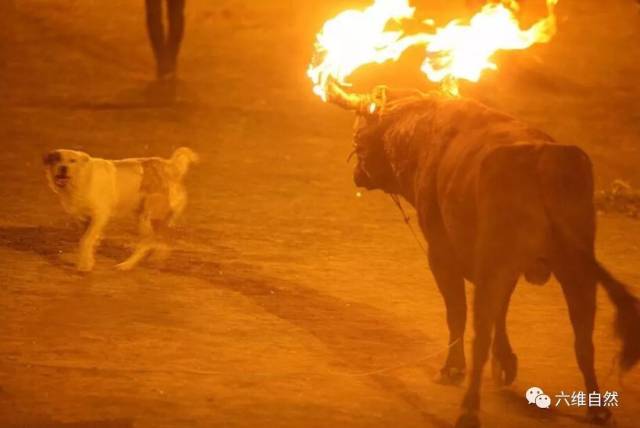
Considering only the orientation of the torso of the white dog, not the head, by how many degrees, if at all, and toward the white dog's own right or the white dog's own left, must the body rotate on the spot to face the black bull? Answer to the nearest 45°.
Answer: approximately 135° to the white dog's own left

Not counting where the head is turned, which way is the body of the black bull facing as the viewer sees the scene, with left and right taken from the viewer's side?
facing away from the viewer and to the left of the viewer

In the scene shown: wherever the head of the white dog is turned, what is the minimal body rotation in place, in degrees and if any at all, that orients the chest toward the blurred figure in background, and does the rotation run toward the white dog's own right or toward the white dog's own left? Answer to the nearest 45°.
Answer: approximately 90° to the white dog's own right

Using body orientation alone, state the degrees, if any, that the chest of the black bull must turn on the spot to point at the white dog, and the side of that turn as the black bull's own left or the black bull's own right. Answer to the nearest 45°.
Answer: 0° — it already faces it

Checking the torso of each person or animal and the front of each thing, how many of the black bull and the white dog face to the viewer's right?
0

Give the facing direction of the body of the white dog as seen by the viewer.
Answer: to the viewer's left

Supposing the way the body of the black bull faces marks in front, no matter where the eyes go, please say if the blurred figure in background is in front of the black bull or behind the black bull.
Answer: in front
